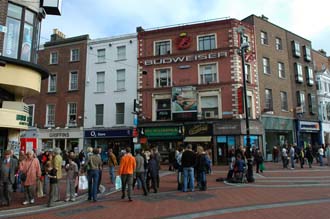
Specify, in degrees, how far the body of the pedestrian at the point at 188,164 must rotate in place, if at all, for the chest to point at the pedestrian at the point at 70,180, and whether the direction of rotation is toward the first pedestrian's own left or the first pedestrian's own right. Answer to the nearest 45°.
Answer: approximately 90° to the first pedestrian's own left

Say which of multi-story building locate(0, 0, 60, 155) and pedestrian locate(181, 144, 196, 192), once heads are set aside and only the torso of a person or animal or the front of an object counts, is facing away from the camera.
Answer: the pedestrian

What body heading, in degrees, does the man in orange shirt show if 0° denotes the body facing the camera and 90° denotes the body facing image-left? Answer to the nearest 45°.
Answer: approximately 180°

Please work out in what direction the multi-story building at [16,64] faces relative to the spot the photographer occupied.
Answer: facing the viewer and to the right of the viewer

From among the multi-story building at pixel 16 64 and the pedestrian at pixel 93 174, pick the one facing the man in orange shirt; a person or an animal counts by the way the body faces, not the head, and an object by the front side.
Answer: the multi-story building

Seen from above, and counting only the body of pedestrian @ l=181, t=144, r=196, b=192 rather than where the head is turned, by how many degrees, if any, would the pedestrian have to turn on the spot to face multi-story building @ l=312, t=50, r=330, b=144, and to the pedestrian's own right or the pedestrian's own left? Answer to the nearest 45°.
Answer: approximately 45° to the pedestrian's own right

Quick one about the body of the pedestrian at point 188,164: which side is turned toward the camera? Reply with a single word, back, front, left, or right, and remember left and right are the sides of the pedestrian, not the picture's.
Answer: back

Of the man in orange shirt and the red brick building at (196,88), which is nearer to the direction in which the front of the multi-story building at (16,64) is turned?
the man in orange shirt

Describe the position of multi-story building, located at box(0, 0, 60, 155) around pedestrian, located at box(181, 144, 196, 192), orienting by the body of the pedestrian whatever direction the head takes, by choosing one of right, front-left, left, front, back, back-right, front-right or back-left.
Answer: left
